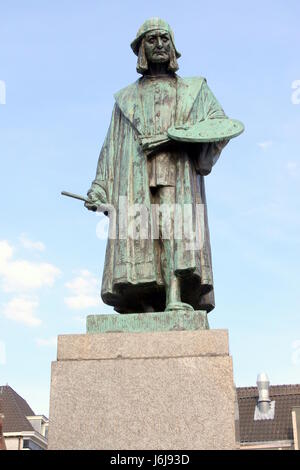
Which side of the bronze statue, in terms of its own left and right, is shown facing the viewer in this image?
front
